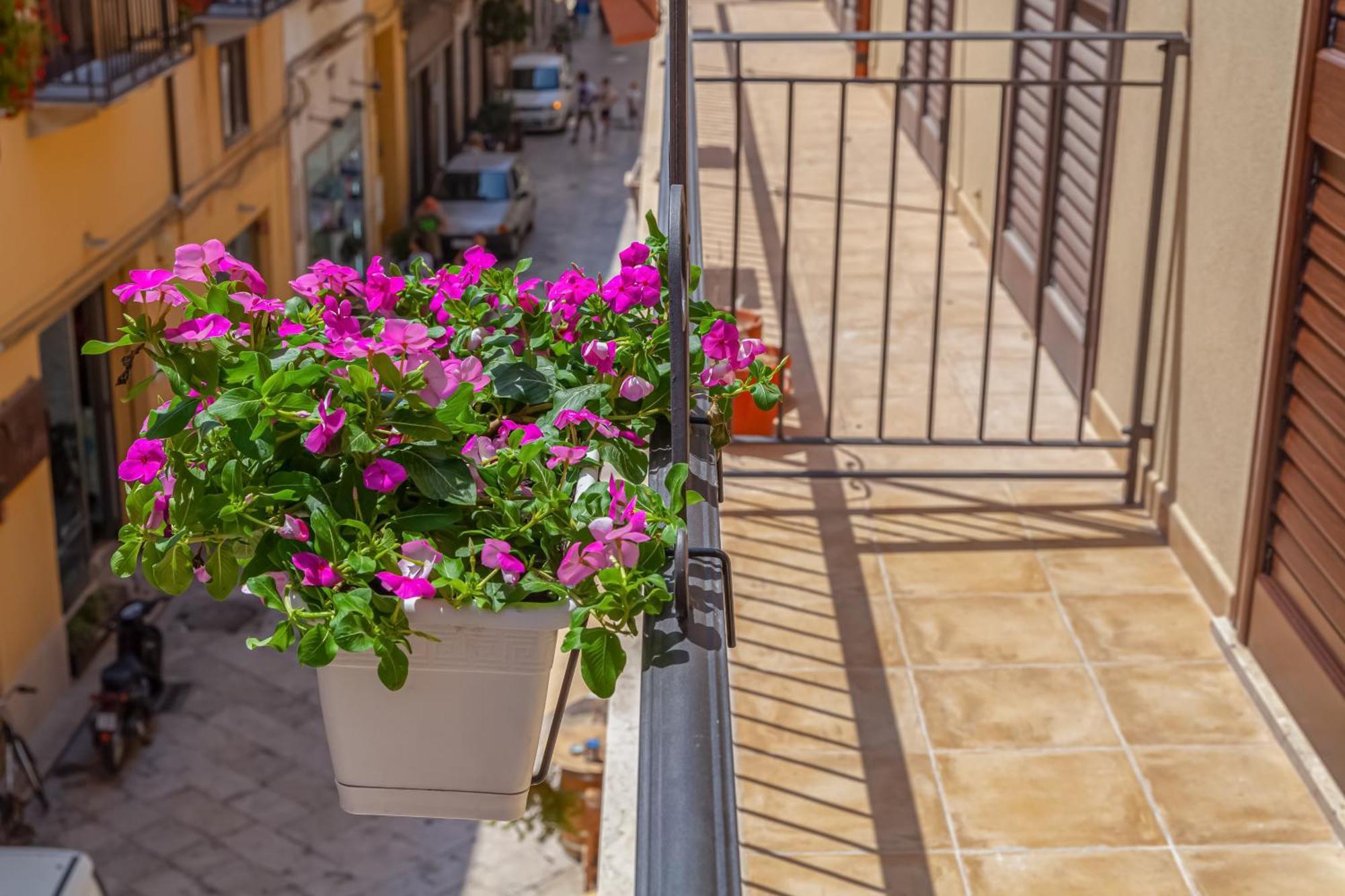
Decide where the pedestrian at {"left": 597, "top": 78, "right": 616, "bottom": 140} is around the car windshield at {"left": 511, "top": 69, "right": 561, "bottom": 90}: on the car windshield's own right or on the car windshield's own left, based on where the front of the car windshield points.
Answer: on the car windshield's own left

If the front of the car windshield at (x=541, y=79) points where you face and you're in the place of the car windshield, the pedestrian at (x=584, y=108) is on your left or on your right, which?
on your left

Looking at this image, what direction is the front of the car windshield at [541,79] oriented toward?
toward the camera

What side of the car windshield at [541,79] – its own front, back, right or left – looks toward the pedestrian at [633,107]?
left

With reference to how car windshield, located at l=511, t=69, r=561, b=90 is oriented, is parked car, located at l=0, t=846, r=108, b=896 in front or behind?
in front

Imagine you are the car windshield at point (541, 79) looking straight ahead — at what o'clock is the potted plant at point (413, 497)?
The potted plant is roughly at 12 o'clock from the car windshield.

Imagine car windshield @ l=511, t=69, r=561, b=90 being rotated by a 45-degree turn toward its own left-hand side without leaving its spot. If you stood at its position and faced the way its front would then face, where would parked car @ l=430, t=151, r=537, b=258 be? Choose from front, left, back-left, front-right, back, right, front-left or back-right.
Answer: front-right

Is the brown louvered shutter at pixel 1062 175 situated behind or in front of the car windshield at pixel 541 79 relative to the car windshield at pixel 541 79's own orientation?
in front

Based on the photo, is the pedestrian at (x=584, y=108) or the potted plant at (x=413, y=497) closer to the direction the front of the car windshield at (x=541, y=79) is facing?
the potted plant

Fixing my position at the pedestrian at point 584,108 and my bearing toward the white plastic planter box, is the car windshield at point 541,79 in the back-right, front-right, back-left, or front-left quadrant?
back-right

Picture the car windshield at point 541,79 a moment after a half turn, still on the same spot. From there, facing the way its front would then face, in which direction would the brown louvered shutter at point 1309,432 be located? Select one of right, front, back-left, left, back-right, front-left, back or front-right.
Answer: back

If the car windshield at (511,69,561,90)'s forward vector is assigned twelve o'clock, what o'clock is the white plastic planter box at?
The white plastic planter box is roughly at 12 o'clock from the car windshield.
